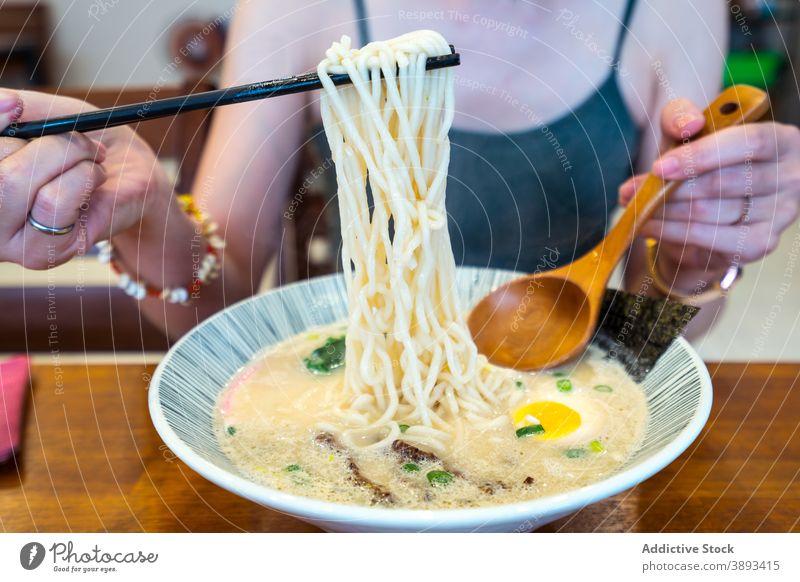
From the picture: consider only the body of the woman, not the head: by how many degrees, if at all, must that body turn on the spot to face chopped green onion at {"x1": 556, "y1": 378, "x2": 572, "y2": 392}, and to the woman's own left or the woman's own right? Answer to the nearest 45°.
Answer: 0° — they already face it

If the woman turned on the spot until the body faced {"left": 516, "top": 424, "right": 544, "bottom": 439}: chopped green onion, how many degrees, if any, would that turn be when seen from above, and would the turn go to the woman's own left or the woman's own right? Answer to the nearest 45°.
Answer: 0° — they already face it

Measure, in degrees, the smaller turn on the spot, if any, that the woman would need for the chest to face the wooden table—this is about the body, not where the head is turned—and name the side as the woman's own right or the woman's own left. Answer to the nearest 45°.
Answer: approximately 45° to the woman's own right

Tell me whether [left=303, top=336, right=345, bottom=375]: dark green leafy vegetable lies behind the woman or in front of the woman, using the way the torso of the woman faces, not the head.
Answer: in front

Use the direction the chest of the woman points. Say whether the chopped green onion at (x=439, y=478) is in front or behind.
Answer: in front

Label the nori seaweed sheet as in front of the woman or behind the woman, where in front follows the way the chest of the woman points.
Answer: in front

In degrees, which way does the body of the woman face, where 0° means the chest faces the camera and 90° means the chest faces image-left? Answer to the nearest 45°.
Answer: approximately 0°

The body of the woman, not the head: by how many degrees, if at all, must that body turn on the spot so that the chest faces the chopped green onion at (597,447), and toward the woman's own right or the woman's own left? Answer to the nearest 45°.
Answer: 0° — they already face it
